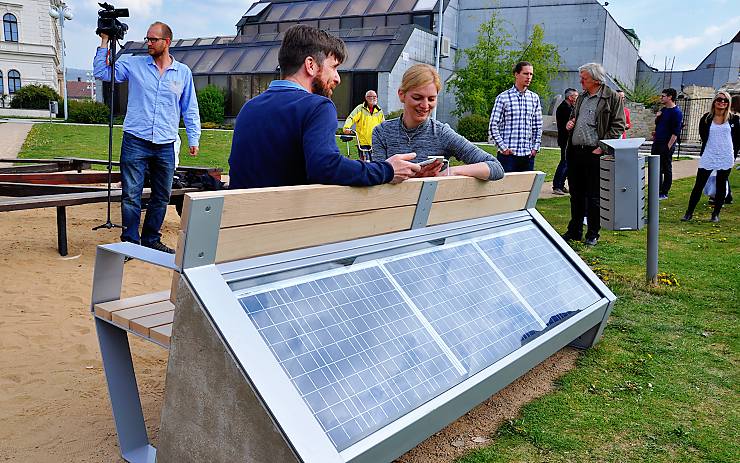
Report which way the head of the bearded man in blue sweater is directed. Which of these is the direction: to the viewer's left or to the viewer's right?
to the viewer's right

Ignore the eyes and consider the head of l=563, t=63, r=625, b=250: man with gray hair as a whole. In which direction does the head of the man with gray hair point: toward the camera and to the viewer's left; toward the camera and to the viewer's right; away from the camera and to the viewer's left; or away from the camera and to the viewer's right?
toward the camera and to the viewer's left

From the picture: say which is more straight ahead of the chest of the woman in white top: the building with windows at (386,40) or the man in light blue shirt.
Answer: the man in light blue shirt

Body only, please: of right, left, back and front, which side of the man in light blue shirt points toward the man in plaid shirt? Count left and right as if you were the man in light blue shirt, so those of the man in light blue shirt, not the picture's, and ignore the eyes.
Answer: left

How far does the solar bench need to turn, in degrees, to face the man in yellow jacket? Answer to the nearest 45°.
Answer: approximately 45° to its right

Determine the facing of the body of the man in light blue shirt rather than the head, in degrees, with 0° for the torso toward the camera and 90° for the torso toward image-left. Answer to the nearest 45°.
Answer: approximately 0°

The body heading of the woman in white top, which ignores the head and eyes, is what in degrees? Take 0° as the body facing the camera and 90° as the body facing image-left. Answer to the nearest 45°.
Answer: approximately 0°

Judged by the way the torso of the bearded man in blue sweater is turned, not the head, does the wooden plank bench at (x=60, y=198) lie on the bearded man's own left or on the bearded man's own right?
on the bearded man's own left

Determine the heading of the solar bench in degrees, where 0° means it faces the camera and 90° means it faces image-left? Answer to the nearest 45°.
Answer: approximately 135°

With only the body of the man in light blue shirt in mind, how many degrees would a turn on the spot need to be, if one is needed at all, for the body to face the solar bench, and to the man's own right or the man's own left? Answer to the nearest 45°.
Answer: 0° — they already face it

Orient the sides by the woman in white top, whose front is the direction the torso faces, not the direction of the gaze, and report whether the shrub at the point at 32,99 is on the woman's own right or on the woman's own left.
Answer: on the woman's own right

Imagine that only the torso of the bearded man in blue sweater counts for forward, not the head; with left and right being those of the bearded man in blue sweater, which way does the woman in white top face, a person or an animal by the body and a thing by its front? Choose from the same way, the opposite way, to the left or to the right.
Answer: the opposite way
